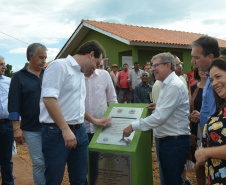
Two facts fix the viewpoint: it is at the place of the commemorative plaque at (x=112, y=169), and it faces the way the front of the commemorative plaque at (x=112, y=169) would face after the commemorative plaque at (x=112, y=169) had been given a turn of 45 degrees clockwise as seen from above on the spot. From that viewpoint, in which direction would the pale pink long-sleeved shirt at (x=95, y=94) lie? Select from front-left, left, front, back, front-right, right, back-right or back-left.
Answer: back-right

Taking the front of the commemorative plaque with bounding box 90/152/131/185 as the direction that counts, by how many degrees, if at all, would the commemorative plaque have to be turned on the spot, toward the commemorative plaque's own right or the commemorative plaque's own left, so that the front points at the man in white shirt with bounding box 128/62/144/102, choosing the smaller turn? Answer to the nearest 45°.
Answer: approximately 180°

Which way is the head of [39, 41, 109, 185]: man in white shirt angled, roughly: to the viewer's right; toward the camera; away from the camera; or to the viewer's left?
to the viewer's right

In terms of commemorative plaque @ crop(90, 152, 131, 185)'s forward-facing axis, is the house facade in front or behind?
behind

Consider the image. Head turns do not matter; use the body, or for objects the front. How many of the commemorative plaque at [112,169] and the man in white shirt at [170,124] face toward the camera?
1

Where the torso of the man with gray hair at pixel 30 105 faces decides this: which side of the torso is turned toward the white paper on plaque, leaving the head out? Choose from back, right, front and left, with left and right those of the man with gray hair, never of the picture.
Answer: front

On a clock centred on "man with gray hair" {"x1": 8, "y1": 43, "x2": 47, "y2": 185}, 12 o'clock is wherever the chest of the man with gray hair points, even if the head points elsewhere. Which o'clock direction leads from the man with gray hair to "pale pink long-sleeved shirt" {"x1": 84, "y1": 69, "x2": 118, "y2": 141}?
The pale pink long-sleeved shirt is roughly at 10 o'clock from the man with gray hair.

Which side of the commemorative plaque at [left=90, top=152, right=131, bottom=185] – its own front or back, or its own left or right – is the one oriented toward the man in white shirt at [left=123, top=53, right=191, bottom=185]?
left

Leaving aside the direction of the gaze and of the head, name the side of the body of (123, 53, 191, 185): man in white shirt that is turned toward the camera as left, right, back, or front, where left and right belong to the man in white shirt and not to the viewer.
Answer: left
